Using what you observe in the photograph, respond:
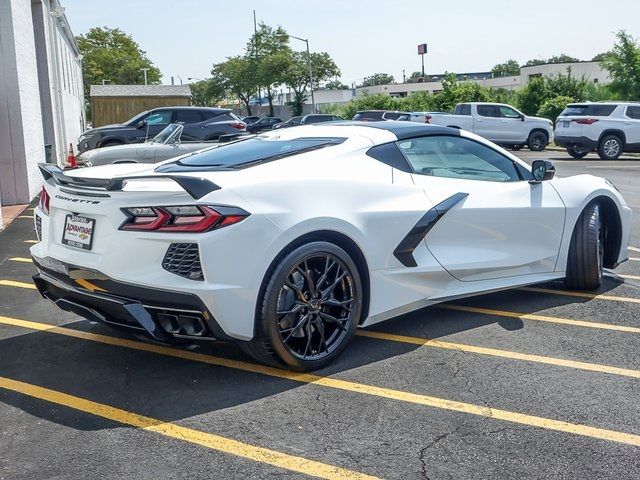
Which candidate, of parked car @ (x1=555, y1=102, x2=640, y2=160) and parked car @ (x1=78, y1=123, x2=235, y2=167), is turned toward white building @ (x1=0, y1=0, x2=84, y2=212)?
parked car @ (x1=78, y1=123, x2=235, y2=167)

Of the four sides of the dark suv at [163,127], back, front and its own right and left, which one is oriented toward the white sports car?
left

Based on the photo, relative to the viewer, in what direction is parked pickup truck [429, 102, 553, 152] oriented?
to the viewer's right

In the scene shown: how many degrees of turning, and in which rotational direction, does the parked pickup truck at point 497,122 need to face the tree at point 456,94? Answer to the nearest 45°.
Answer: approximately 90° to its left

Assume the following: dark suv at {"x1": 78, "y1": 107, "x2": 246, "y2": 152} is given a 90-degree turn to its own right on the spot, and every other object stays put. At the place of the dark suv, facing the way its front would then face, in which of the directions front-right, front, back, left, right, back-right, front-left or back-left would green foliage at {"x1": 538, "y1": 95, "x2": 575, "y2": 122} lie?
front-right

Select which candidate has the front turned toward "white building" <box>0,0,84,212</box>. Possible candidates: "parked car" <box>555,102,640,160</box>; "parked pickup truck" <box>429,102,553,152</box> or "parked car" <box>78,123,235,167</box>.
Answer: "parked car" <box>78,123,235,167</box>

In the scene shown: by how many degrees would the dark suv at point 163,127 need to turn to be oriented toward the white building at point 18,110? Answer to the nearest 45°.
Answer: approximately 90° to its left

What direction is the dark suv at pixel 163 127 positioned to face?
to the viewer's left

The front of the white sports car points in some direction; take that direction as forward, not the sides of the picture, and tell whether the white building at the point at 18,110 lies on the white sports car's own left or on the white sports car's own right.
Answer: on the white sports car's own left

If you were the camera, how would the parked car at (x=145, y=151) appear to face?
facing to the left of the viewer

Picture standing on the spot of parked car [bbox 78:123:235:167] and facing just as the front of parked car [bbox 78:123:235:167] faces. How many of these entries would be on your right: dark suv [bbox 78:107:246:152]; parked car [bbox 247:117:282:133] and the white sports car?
2

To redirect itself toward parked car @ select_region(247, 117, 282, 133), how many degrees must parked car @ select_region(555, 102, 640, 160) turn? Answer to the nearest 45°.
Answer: approximately 90° to its left

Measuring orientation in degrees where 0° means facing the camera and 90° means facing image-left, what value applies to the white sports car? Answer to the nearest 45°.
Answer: approximately 225°
